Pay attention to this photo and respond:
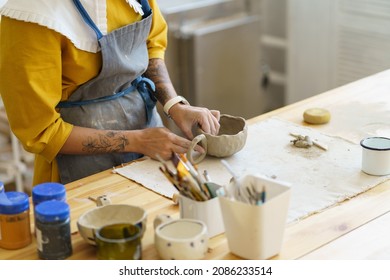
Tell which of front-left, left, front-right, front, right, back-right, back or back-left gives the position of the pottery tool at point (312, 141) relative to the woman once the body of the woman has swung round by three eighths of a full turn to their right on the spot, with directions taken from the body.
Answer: back

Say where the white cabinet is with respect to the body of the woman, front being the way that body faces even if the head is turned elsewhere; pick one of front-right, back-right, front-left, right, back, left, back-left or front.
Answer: left

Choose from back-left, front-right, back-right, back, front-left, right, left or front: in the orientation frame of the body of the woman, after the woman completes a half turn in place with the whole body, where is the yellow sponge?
back-right

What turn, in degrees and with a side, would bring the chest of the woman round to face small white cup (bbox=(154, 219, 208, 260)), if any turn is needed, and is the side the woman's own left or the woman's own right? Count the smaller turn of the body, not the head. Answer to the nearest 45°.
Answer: approximately 45° to the woman's own right

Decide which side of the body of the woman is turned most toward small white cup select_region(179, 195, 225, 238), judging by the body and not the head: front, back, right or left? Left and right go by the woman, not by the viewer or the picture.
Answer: front

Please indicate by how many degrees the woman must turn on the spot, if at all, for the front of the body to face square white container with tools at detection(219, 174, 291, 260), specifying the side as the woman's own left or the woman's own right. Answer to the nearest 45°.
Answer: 0° — they already face it

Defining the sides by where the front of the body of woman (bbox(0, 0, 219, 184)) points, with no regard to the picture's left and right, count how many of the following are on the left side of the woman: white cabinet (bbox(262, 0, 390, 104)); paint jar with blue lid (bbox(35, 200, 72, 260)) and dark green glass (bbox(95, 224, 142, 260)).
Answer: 1

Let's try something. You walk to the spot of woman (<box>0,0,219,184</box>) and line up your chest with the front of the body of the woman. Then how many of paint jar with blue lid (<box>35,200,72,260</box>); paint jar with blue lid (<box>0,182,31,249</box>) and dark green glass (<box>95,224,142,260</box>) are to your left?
0

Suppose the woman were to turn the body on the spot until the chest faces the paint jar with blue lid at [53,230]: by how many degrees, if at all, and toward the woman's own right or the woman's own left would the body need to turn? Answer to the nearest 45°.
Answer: approximately 45° to the woman's own right

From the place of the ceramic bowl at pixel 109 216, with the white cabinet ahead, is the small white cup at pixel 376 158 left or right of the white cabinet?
right

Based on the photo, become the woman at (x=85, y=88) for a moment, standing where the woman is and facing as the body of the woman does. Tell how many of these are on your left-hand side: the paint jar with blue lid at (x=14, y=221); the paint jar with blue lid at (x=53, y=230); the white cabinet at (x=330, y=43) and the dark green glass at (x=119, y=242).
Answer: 1

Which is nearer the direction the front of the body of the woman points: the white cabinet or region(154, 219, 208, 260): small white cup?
the small white cup
